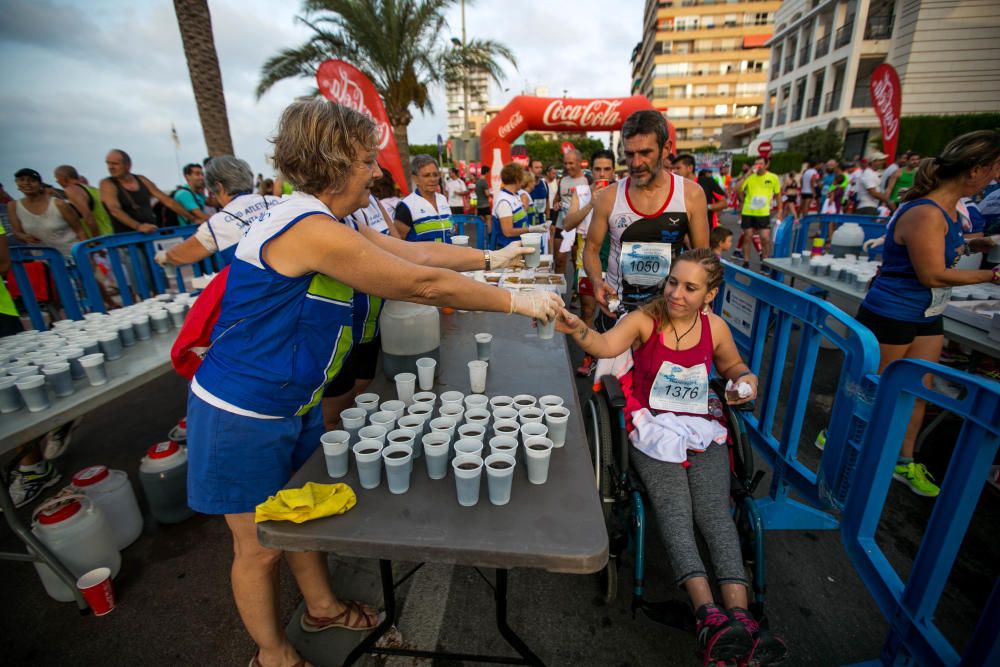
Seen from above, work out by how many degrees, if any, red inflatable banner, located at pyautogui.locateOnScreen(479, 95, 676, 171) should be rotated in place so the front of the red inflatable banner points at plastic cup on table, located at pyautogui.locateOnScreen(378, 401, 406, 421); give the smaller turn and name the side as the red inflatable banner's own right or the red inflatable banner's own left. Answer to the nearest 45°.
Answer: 0° — it already faces it

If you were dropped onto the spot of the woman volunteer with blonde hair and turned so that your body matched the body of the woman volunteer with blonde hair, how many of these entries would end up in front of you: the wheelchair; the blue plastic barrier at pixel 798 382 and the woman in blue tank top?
3

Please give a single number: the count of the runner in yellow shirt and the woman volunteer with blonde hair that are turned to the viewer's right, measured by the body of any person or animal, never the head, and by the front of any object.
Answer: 1

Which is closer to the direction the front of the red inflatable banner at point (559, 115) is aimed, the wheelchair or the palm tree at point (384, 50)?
the wheelchair

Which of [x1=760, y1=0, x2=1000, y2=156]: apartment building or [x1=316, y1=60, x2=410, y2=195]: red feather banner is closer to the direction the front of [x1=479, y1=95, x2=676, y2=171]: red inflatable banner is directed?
the red feather banner

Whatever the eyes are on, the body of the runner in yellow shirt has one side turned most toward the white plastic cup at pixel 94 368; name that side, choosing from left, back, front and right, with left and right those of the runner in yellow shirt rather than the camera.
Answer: front

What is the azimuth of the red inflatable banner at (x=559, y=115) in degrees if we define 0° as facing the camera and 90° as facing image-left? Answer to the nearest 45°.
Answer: approximately 0°

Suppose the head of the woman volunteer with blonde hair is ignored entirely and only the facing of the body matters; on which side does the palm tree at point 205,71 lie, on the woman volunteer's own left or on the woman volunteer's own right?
on the woman volunteer's own left

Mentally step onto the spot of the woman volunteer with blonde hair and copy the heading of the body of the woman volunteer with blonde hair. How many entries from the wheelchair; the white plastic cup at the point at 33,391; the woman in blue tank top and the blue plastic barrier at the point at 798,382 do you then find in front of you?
3

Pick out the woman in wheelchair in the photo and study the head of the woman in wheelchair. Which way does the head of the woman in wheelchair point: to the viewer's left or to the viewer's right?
to the viewer's left

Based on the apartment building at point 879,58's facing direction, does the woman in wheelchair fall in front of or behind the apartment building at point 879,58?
in front

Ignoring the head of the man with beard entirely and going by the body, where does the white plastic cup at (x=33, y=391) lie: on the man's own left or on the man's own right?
on the man's own right

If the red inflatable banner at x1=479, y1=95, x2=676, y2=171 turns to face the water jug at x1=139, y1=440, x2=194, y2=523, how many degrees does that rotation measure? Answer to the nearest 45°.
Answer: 0° — it already faces it

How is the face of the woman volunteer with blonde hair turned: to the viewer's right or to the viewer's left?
to the viewer's right
